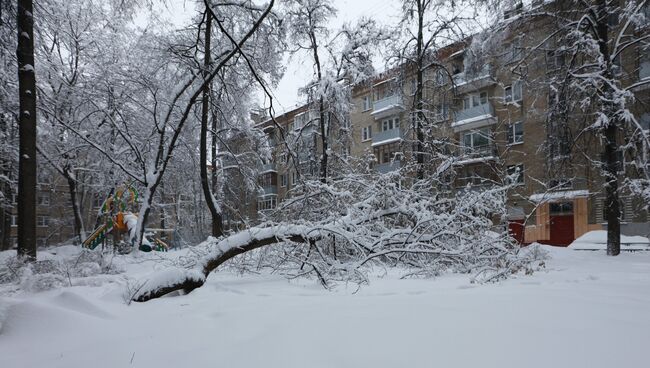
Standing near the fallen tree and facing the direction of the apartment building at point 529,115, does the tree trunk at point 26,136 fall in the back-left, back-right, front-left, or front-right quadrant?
back-left

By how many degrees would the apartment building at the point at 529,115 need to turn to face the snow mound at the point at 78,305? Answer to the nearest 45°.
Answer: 0° — it already faces it

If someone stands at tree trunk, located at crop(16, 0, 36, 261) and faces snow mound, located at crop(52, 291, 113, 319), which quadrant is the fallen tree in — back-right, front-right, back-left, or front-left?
front-left

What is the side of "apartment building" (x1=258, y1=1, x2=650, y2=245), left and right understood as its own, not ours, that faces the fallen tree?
front

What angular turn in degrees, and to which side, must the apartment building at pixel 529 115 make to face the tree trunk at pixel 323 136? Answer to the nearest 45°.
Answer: approximately 45° to its right

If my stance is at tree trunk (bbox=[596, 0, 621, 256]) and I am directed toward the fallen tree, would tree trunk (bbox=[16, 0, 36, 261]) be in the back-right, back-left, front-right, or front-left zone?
front-right

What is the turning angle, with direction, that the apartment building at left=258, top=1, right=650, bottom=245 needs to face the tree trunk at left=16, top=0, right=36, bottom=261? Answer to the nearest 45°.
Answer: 0° — it already faces it

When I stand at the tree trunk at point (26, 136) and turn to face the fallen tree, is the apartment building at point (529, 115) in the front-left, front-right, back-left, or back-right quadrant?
front-left

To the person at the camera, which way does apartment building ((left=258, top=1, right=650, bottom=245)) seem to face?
facing the viewer and to the left of the viewer

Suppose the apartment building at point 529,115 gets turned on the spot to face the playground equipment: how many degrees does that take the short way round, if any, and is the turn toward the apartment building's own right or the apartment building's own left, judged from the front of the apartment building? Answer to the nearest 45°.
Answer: approximately 45° to the apartment building's own right
